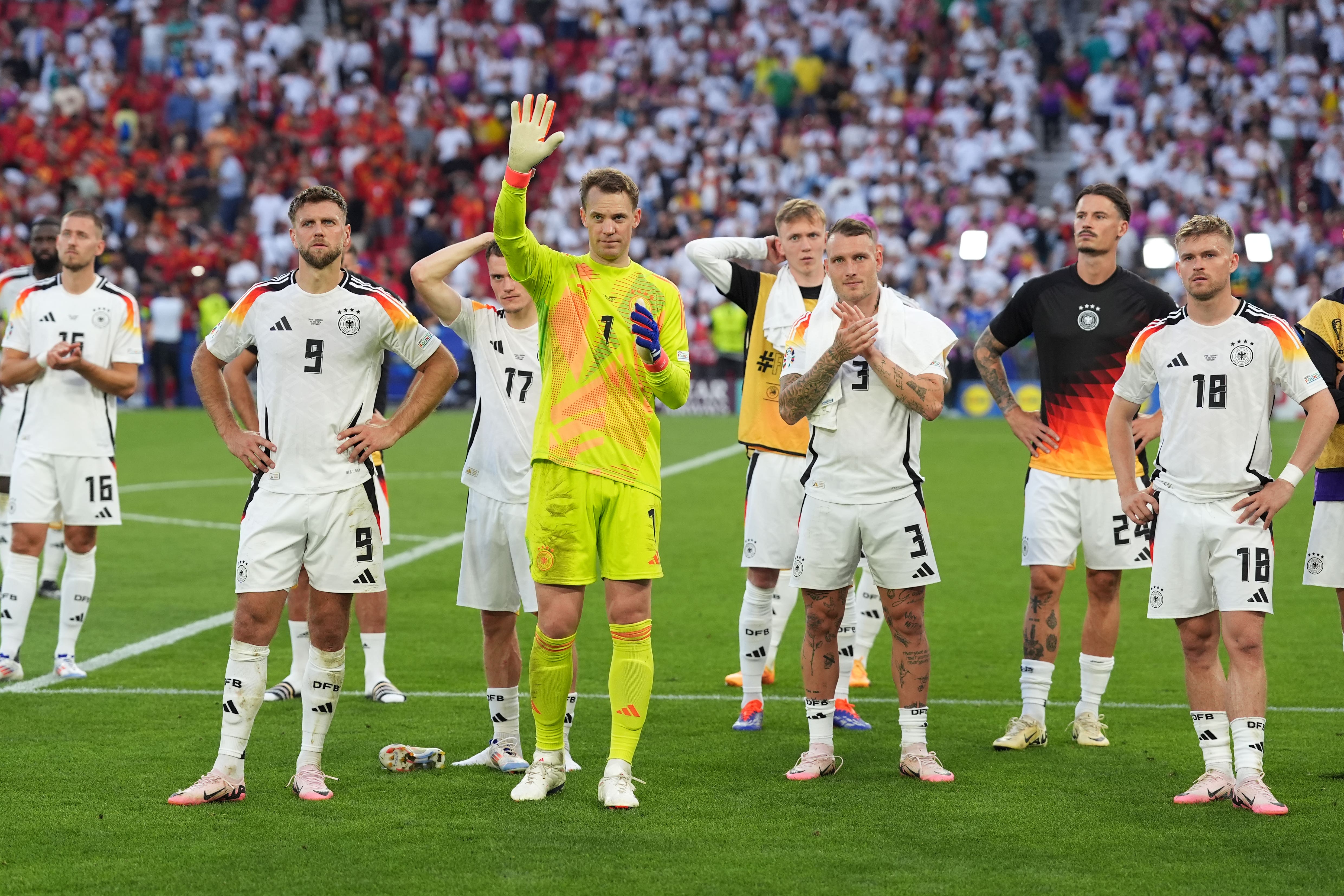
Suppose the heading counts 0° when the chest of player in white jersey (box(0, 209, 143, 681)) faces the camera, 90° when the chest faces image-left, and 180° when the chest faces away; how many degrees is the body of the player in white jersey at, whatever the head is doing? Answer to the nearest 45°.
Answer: approximately 0°

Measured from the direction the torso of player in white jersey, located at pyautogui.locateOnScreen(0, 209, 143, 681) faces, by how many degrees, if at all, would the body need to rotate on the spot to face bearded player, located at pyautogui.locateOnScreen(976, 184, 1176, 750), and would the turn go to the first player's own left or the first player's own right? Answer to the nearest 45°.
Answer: approximately 45° to the first player's own left

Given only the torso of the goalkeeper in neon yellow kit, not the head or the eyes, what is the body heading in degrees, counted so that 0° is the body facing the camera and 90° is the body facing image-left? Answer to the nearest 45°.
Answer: approximately 0°

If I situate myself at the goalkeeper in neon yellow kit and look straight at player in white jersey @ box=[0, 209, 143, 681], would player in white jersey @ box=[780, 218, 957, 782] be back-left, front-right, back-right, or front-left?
back-right

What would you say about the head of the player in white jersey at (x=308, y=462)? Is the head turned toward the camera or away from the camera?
toward the camera

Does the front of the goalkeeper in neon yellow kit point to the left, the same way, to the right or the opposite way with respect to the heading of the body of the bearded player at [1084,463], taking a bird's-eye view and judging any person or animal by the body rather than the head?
the same way

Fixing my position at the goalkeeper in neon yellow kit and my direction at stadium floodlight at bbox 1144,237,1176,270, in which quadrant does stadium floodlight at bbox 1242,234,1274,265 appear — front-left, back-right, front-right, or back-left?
front-right

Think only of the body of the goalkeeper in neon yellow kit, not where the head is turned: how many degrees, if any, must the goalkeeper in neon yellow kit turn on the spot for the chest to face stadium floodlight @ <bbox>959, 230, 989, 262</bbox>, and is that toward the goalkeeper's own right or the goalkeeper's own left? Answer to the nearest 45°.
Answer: approximately 135° to the goalkeeper's own left

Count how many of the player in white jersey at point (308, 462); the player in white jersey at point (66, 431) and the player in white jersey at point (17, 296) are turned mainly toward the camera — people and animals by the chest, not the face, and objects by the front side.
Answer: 3

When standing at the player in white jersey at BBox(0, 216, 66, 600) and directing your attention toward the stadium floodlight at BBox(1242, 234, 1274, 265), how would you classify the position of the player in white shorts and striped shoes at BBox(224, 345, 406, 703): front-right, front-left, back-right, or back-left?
back-right

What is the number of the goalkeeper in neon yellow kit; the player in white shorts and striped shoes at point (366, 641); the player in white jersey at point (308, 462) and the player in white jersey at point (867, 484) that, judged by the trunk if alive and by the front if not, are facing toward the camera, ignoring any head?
4

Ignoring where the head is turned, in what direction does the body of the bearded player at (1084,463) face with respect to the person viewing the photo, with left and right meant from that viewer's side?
facing the viewer

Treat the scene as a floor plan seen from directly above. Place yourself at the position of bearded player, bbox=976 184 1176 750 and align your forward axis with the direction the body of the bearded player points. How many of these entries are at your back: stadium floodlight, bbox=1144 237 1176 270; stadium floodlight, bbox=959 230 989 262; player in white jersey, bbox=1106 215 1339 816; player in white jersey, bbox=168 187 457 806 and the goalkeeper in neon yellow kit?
2

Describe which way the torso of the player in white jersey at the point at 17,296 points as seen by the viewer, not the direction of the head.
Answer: toward the camera

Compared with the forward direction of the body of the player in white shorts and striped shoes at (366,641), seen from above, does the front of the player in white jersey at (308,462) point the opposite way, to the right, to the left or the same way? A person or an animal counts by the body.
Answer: the same way
